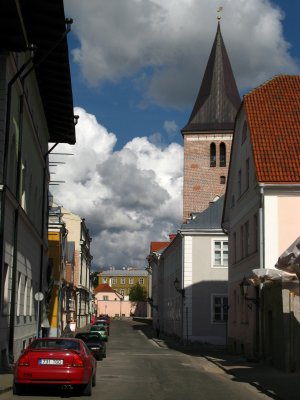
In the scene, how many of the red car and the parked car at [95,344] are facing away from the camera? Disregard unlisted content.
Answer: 2

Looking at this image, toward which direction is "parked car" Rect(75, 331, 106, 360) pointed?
away from the camera

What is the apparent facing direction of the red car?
away from the camera

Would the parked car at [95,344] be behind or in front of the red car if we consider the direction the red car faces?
in front

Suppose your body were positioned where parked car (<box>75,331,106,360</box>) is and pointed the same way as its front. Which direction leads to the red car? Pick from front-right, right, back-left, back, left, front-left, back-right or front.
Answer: back
